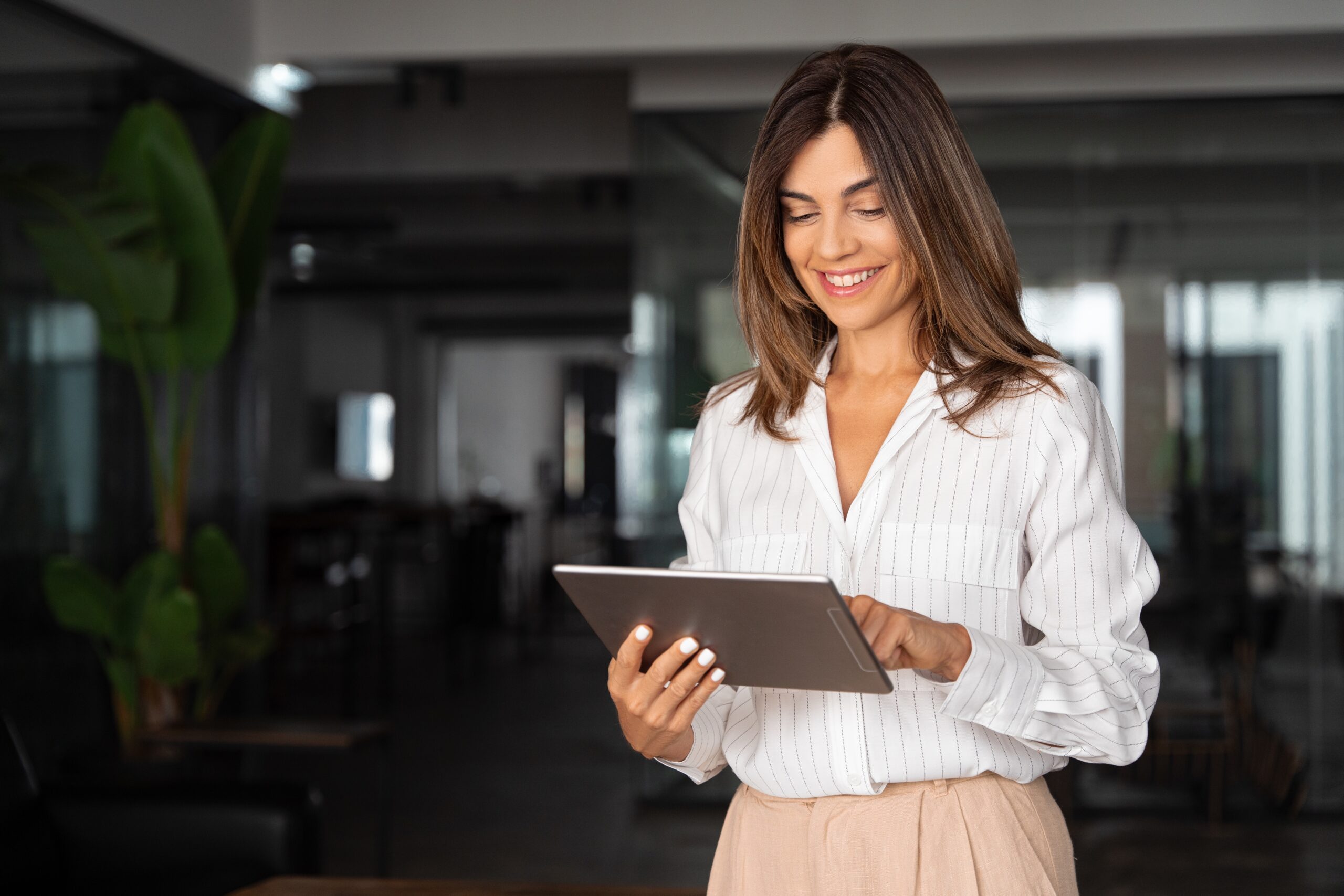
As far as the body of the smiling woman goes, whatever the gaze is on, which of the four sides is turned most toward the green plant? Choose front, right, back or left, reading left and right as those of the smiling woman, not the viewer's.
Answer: right

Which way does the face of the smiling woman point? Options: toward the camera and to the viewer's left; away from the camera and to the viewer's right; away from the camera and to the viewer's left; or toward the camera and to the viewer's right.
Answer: toward the camera and to the viewer's left

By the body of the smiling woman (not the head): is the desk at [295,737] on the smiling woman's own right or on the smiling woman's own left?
on the smiling woman's own right

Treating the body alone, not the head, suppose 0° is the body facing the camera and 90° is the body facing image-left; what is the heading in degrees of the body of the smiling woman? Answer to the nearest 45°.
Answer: approximately 45°

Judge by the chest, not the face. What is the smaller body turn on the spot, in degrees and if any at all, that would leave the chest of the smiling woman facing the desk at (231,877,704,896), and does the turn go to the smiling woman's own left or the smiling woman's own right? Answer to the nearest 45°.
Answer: approximately 90° to the smiling woman's own right
